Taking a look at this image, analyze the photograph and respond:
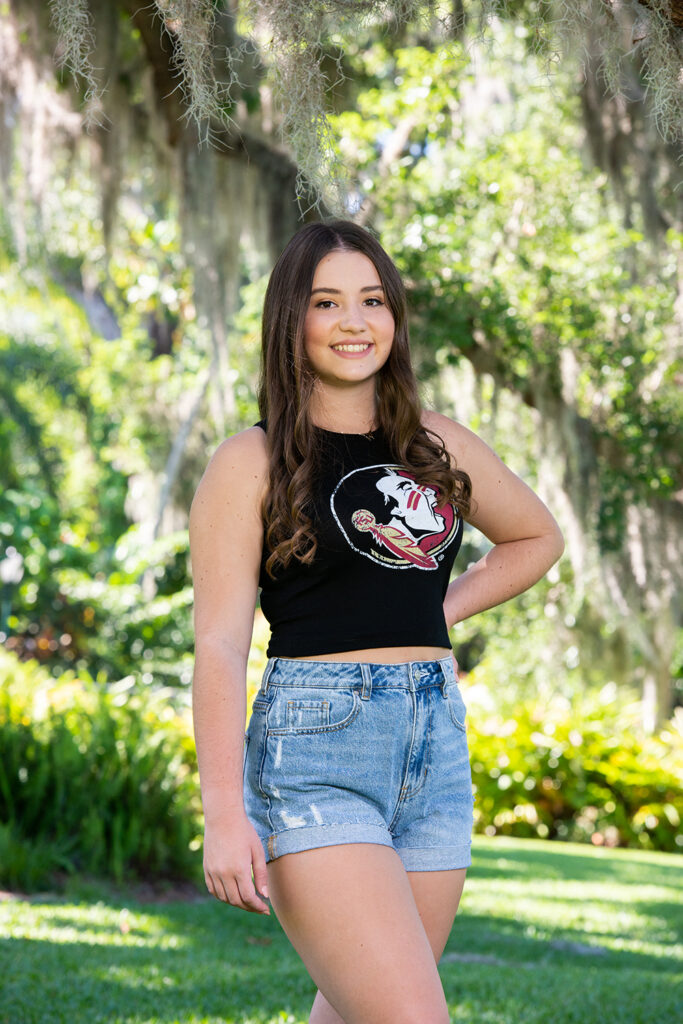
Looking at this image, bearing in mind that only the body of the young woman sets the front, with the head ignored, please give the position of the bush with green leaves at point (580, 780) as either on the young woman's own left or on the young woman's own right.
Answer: on the young woman's own left

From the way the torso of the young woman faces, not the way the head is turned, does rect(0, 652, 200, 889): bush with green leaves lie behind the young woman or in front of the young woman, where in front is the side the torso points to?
behind

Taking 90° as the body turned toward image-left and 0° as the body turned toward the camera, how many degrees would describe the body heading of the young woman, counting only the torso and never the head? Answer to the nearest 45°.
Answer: approximately 315°
